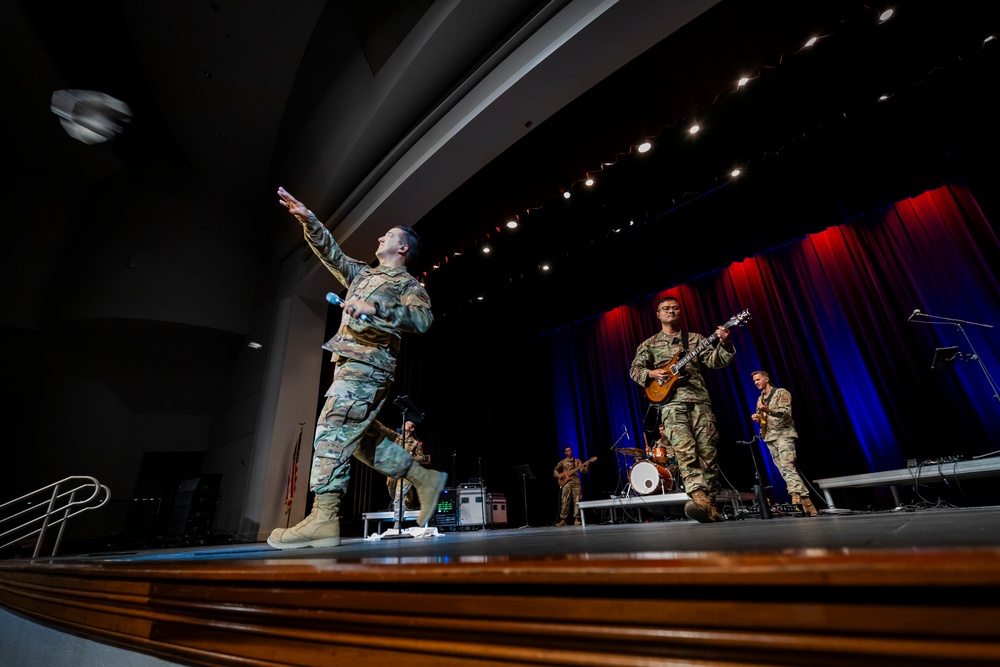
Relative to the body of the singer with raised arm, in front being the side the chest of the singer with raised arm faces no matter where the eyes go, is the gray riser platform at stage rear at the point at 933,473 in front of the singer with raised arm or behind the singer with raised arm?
behind

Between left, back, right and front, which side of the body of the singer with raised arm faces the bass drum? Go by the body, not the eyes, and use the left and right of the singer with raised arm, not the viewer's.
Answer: back

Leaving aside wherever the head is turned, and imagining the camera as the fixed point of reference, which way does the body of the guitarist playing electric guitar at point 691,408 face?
toward the camera

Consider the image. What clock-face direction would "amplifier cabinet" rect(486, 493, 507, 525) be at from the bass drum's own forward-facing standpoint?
The amplifier cabinet is roughly at 2 o'clock from the bass drum.

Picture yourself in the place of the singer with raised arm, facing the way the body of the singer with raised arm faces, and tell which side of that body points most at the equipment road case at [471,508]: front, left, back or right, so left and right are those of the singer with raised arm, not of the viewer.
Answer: back

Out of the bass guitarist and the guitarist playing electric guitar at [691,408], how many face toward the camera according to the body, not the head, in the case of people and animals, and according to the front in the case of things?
2

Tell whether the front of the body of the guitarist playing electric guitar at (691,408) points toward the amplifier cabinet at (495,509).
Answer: no

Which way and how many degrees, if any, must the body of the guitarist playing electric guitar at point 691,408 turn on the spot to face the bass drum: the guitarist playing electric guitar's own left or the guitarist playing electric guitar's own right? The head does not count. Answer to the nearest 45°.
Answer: approximately 180°

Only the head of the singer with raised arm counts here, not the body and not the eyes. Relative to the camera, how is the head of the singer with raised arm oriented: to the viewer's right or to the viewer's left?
to the viewer's left

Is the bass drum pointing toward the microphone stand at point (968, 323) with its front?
no

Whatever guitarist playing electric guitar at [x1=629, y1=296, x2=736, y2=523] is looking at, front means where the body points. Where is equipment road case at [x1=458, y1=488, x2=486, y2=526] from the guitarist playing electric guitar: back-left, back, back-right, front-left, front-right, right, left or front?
back-right

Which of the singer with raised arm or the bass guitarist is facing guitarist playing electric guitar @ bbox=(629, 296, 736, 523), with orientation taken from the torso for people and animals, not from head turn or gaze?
the bass guitarist
